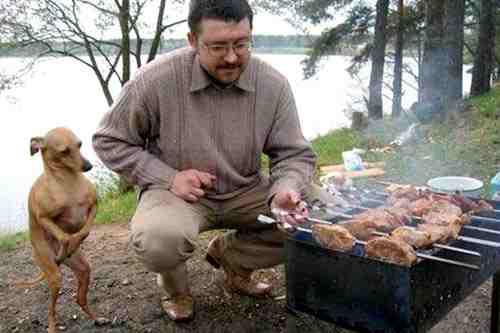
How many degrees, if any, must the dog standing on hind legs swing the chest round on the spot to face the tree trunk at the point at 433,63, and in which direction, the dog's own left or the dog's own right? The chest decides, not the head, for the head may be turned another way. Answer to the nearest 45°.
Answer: approximately 90° to the dog's own left

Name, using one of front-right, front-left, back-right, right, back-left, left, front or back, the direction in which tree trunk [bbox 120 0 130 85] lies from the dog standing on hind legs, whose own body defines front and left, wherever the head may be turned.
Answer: back-left

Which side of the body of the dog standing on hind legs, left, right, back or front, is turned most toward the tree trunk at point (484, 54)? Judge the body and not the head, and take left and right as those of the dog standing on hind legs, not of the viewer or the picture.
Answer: left

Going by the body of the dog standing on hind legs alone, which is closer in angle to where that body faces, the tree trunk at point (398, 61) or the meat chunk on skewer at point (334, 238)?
the meat chunk on skewer

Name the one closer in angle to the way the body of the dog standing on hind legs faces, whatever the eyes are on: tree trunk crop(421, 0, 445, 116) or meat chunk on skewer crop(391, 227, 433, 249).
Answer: the meat chunk on skewer

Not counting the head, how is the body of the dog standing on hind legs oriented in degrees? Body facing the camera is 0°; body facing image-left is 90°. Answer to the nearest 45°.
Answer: approximately 315°

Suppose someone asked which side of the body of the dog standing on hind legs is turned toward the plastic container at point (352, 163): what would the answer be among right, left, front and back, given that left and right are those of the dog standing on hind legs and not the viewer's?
left
